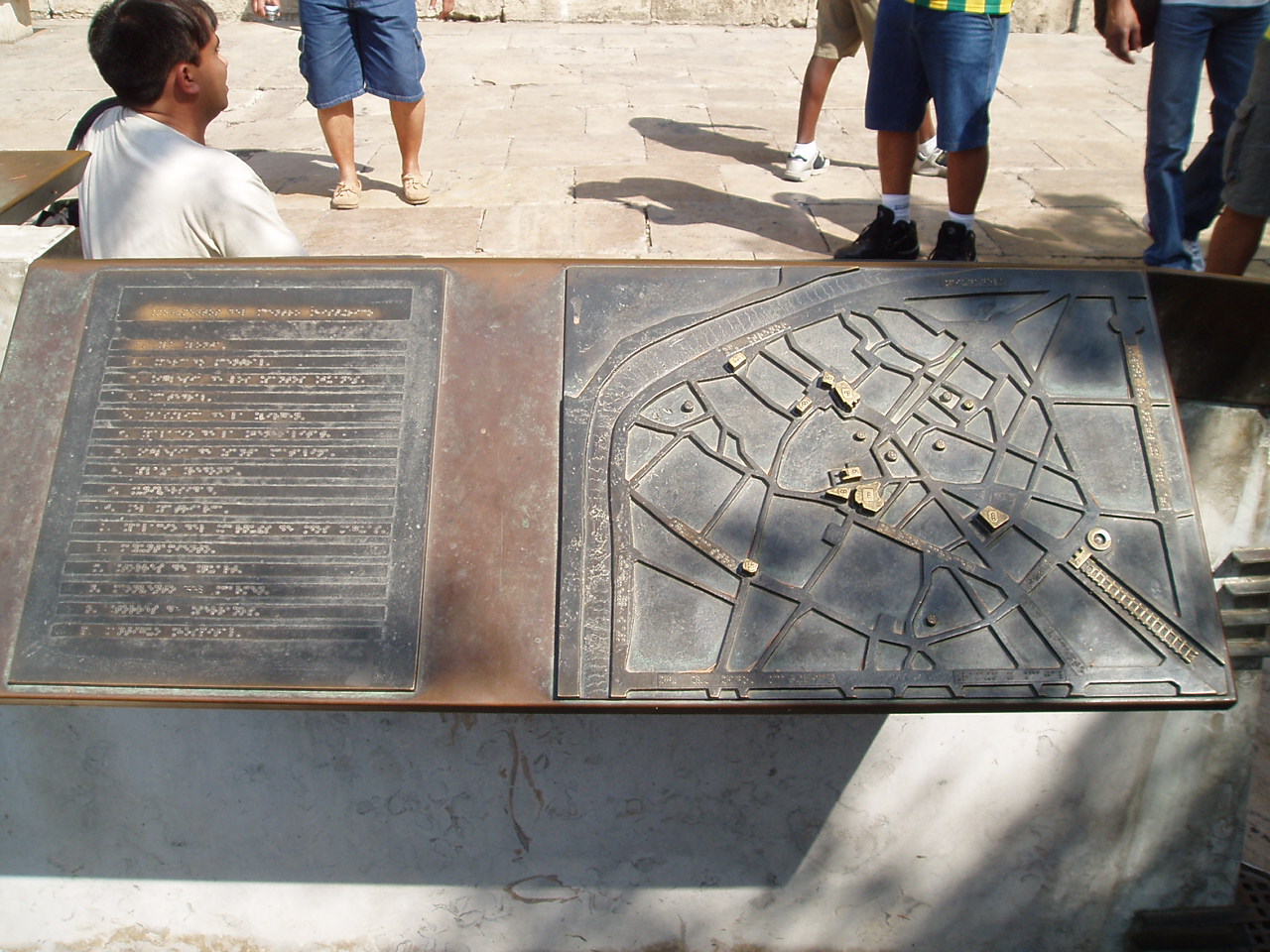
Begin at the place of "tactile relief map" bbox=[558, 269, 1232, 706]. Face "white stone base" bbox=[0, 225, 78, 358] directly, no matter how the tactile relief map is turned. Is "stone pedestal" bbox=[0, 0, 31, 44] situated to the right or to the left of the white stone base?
right

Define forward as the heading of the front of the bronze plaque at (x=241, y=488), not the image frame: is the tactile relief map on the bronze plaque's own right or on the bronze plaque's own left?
on the bronze plaque's own left

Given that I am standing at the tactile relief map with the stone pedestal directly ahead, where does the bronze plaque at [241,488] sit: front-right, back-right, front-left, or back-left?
front-left

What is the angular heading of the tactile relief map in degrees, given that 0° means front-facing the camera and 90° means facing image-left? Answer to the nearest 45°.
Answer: approximately 0°

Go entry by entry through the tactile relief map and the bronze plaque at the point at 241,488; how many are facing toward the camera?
2

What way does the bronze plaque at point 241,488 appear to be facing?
toward the camera
